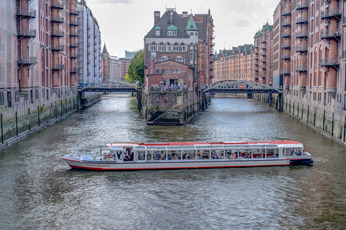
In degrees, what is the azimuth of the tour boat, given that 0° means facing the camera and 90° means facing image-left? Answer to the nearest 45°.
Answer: approximately 90°
